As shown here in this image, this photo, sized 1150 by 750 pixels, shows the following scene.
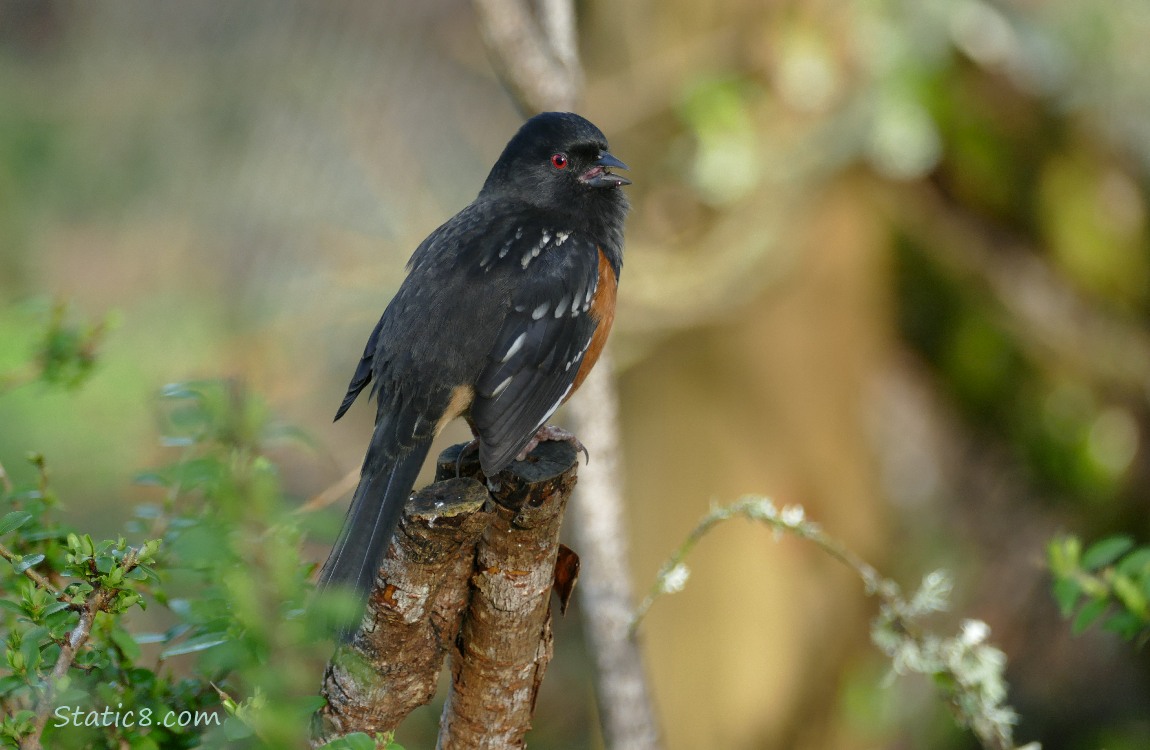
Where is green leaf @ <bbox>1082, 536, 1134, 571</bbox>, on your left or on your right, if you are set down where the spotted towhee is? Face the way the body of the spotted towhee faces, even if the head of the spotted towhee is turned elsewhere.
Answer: on your right

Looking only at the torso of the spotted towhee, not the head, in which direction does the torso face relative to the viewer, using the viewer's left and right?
facing away from the viewer and to the right of the viewer

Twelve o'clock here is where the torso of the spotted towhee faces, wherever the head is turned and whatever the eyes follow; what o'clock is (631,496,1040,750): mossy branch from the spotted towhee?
The mossy branch is roughly at 1 o'clock from the spotted towhee.

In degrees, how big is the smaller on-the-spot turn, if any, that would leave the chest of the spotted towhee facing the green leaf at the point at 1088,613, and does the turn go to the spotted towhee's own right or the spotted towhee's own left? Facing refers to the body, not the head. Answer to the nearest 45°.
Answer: approximately 45° to the spotted towhee's own right
